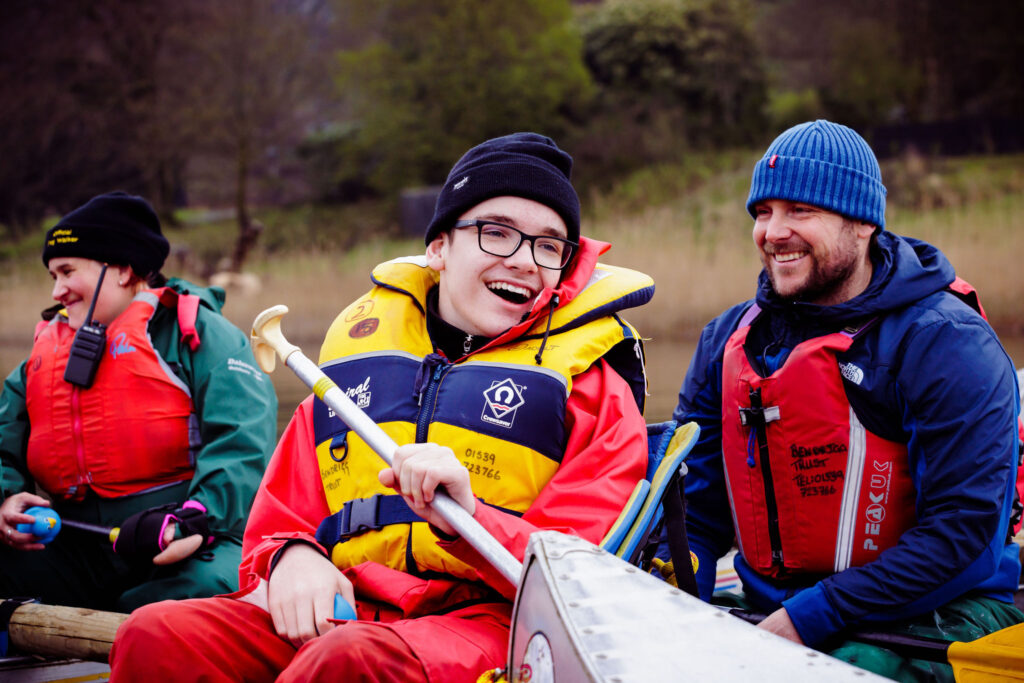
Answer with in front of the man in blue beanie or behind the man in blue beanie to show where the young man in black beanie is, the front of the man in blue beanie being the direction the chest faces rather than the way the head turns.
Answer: in front

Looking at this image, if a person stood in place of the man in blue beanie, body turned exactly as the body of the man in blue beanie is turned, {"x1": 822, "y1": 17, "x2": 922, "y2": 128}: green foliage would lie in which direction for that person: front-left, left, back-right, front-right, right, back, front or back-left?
back-right

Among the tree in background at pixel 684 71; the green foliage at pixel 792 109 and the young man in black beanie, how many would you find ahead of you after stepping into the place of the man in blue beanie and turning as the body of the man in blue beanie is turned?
1

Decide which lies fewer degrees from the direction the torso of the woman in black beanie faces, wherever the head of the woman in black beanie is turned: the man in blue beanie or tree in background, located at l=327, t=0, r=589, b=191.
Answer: the man in blue beanie

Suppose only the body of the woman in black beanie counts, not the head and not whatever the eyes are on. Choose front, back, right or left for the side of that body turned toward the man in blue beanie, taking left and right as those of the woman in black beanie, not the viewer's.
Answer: left

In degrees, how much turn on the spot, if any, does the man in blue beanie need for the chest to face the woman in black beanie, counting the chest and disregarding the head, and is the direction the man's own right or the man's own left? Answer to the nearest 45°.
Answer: approximately 45° to the man's own right

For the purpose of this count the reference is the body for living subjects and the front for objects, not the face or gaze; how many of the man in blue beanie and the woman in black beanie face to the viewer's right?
0

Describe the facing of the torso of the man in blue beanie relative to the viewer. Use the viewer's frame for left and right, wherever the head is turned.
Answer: facing the viewer and to the left of the viewer

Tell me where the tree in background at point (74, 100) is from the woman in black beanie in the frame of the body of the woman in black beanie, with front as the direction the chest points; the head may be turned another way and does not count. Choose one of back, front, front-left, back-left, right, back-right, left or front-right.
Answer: back-right

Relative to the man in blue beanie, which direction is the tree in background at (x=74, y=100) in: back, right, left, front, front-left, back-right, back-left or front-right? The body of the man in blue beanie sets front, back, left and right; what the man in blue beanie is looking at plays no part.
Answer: right

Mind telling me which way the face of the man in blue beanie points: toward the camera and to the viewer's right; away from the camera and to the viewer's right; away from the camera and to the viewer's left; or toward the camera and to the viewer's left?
toward the camera and to the viewer's left
